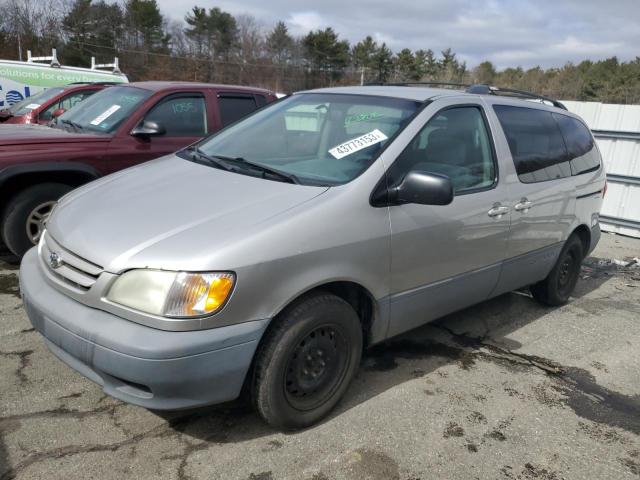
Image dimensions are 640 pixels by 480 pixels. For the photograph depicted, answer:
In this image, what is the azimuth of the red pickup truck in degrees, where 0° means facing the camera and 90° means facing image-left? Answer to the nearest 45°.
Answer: approximately 45°

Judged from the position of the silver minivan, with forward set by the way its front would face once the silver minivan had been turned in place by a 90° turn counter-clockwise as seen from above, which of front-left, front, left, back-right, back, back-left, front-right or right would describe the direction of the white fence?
left

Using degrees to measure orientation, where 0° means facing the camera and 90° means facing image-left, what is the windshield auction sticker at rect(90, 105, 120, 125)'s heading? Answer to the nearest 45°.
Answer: approximately 45°

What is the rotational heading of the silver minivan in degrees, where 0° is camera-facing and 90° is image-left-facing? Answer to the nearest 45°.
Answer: approximately 45°

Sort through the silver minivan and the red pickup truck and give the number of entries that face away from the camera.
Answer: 0

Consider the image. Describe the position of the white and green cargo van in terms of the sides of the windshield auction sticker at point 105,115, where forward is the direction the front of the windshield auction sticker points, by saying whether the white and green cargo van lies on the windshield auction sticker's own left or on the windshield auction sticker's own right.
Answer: on the windshield auction sticker's own right

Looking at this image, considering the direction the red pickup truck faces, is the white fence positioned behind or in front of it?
behind

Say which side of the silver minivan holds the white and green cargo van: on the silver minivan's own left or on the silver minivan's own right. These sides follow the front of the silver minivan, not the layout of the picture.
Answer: on the silver minivan's own right

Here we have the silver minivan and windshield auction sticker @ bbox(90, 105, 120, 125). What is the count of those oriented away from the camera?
0
